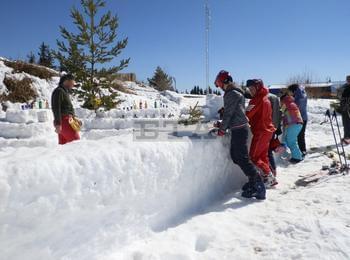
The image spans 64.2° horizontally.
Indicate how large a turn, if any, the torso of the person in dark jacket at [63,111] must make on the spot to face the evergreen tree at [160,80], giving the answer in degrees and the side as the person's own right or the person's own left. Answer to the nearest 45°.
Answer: approximately 90° to the person's own left

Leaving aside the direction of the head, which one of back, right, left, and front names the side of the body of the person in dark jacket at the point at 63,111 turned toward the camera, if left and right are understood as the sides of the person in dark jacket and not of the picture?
right

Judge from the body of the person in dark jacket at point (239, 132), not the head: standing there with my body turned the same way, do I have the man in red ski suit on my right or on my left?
on my right

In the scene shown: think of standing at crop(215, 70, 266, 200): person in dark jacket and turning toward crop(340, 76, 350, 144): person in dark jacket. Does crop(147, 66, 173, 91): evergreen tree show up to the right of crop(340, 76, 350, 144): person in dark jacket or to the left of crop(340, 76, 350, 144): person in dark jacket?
left

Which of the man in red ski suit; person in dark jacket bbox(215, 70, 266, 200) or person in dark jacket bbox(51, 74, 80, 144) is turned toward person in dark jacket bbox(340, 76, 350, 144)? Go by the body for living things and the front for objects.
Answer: person in dark jacket bbox(51, 74, 80, 144)

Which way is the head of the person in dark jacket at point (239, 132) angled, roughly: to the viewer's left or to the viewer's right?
to the viewer's left

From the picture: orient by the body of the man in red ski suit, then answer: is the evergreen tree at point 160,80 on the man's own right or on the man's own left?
on the man's own right

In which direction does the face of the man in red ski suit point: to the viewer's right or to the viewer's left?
to the viewer's left

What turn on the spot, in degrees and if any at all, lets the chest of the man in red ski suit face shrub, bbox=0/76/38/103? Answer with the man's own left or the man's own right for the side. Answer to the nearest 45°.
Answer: approximately 45° to the man's own right

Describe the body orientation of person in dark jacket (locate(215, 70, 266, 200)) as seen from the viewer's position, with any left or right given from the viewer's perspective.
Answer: facing to the left of the viewer

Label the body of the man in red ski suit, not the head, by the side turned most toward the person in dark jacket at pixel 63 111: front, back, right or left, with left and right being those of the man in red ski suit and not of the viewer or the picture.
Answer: front

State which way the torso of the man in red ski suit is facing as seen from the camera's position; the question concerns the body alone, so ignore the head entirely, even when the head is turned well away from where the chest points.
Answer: to the viewer's left
